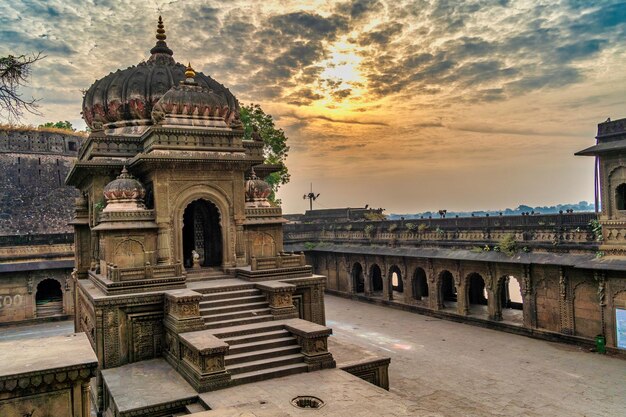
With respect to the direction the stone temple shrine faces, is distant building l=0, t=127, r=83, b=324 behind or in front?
behind

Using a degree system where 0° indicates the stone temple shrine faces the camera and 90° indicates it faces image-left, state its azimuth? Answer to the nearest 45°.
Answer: approximately 315°
